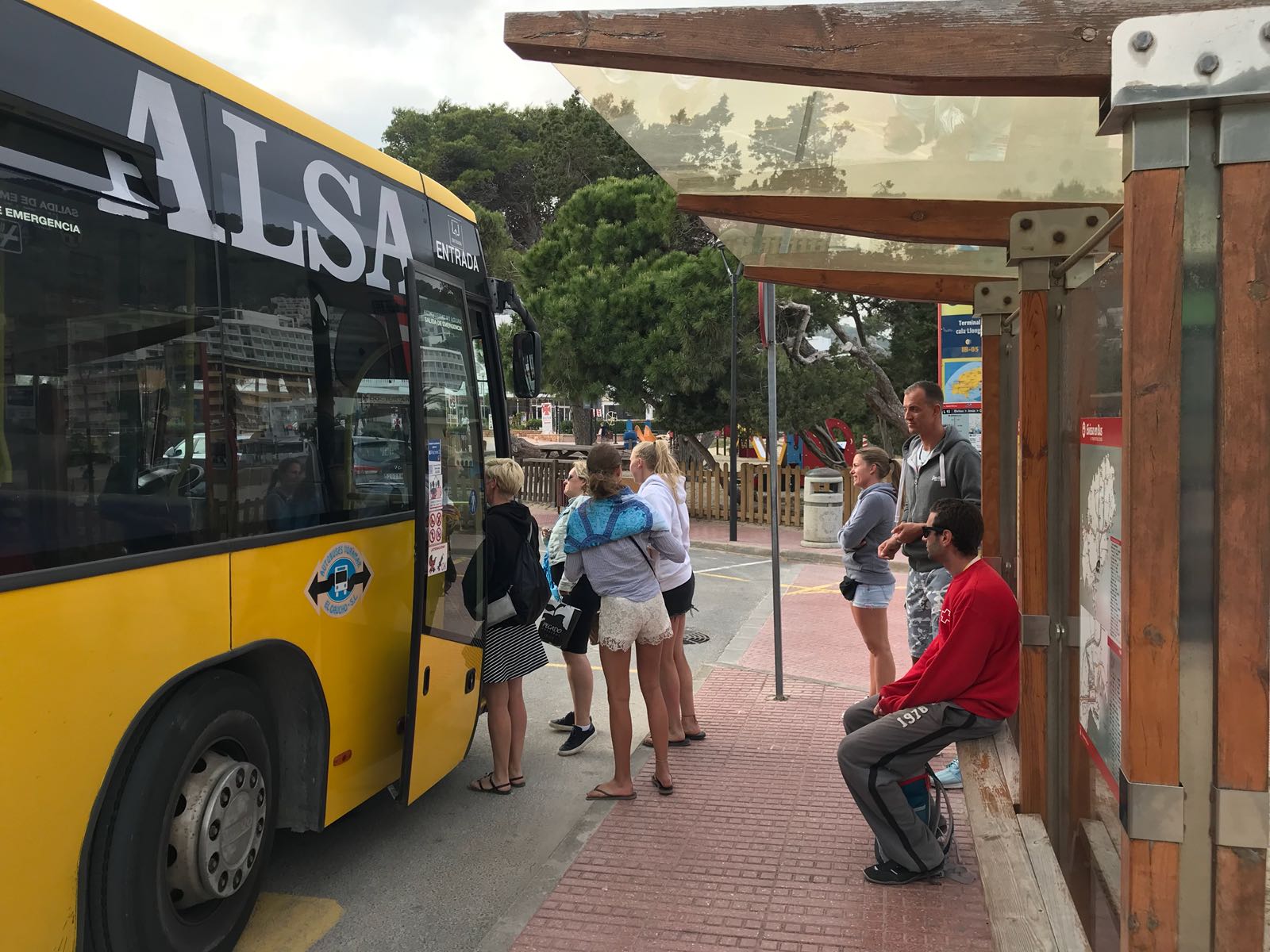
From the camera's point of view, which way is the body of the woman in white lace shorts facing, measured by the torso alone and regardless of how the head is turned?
away from the camera

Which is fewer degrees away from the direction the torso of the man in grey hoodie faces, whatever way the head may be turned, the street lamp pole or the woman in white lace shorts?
the woman in white lace shorts

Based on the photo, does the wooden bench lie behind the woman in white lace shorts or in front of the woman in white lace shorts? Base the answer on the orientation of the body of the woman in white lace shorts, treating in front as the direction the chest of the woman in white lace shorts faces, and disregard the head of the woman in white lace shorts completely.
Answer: behind

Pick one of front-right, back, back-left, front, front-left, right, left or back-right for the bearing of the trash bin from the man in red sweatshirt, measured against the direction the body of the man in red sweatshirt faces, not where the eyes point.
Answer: right

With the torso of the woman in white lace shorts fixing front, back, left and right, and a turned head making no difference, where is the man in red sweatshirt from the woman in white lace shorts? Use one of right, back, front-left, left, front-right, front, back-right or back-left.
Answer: back-right

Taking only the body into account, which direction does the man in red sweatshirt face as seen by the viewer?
to the viewer's left

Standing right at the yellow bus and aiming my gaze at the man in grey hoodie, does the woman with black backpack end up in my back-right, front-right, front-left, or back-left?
front-left

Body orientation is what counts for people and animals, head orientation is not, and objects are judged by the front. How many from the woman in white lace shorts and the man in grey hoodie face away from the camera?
1

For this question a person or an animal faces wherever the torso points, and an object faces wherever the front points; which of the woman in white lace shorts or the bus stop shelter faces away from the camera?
the woman in white lace shorts

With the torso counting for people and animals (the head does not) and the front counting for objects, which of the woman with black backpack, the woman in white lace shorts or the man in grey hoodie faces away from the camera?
the woman in white lace shorts

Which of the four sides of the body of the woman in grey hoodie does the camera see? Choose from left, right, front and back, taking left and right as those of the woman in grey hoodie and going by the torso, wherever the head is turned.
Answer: left

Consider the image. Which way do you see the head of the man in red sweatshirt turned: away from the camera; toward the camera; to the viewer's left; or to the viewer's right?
to the viewer's left

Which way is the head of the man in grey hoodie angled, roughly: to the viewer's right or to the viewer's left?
to the viewer's left

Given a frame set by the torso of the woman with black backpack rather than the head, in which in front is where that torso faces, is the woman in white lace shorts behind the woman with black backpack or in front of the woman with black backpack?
behind

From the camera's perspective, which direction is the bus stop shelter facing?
to the viewer's left

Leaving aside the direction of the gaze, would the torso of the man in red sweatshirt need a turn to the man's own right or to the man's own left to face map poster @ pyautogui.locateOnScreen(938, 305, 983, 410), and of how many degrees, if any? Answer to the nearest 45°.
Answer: approximately 90° to the man's own right

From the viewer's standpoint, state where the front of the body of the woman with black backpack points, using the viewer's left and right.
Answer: facing to the left of the viewer
